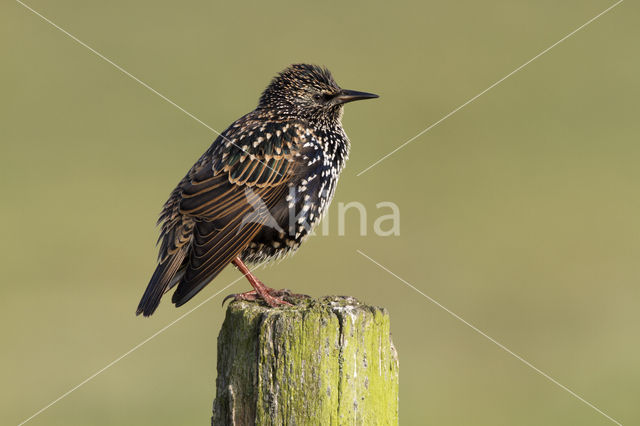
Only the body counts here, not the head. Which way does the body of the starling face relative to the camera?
to the viewer's right
